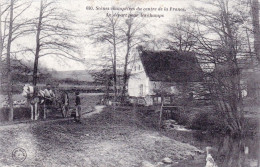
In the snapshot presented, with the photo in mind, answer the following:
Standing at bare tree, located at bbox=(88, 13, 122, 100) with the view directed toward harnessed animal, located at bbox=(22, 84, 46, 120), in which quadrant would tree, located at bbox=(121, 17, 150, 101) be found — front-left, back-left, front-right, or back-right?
back-left

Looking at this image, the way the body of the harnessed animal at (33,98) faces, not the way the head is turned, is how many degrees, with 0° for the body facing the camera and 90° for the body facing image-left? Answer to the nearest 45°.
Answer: approximately 45°

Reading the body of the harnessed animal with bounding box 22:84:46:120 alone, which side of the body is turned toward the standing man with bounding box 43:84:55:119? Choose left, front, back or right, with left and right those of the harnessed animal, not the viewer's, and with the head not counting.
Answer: back

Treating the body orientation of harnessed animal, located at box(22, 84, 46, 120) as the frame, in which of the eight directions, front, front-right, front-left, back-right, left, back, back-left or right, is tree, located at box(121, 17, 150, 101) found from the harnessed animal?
back

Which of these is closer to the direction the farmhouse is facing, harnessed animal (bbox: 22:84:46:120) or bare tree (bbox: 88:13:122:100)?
the harnessed animal

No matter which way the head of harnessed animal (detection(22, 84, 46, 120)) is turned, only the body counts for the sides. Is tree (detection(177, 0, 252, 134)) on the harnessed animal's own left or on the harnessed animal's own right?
on the harnessed animal's own left
